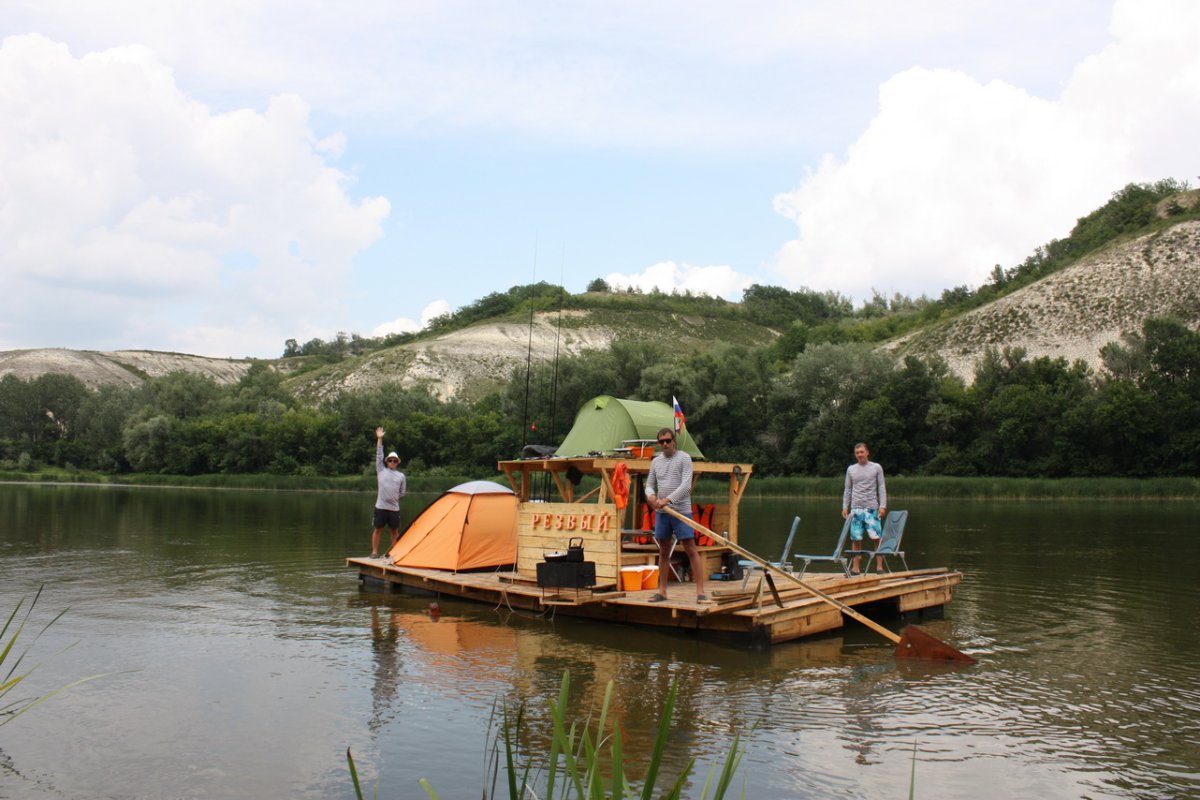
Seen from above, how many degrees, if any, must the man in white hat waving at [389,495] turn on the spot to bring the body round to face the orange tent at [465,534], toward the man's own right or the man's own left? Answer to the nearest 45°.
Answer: approximately 45° to the man's own left

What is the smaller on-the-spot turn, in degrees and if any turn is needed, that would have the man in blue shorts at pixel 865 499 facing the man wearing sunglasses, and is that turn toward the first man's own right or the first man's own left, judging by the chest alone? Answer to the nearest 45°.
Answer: approximately 45° to the first man's own right

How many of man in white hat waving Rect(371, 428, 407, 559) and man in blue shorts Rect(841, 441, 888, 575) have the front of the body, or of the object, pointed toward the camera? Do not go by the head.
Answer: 2

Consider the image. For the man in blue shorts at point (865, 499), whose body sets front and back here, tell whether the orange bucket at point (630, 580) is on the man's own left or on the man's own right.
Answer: on the man's own right

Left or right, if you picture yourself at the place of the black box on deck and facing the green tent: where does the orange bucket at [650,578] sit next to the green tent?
right

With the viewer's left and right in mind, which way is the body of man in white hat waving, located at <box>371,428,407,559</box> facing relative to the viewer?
facing the viewer

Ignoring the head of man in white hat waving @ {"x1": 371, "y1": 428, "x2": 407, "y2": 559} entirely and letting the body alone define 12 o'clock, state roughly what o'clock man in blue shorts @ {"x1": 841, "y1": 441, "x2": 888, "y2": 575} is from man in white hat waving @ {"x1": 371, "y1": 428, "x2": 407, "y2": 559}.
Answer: man in blue shorts @ {"x1": 841, "y1": 441, "x2": 888, "y2": 575} is roughly at 10 o'clock from man in white hat waving @ {"x1": 371, "y1": 428, "x2": 407, "y2": 559}.

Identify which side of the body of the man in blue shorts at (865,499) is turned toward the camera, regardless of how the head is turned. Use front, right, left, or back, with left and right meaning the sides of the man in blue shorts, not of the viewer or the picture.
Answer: front

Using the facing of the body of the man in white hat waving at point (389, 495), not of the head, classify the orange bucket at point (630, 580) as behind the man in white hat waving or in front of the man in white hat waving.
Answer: in front
